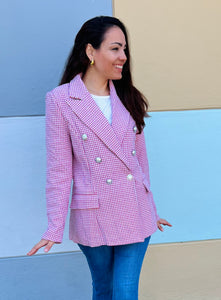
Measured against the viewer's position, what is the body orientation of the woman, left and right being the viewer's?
facing the viewer and to the right of the viewer

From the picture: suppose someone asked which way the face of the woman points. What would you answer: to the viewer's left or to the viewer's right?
to the viewer's right
